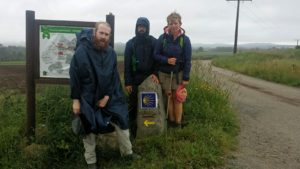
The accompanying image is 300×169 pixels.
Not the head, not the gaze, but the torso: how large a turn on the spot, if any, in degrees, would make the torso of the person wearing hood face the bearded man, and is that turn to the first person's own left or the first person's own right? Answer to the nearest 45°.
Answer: approximately 45° to the first person's own right

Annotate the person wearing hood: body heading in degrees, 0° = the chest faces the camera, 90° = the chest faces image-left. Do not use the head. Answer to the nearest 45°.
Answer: approximately 0°
